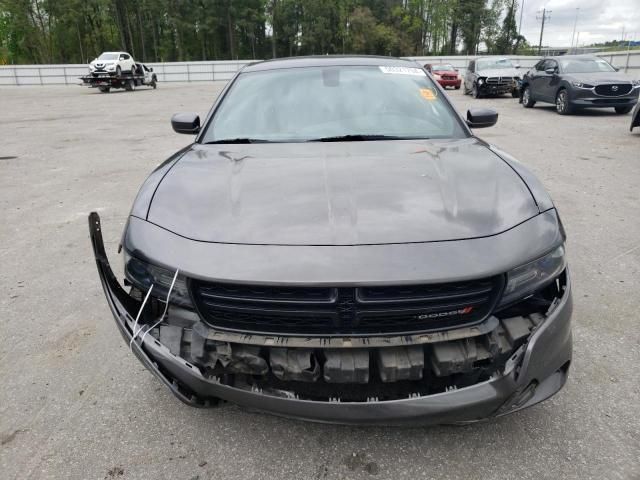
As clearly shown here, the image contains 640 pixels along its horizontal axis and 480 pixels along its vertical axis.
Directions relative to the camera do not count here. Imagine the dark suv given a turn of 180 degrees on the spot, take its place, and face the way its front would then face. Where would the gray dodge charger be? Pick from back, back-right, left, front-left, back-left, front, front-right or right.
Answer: back-left

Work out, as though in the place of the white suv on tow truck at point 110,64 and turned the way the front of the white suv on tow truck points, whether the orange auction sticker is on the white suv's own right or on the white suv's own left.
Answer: on the white suv's own left

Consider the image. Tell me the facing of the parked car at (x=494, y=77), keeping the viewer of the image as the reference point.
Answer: facing the viewer

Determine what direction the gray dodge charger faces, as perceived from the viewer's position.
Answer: facing the viewer

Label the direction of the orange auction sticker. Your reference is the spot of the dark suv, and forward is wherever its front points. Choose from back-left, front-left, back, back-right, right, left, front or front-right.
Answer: front-right

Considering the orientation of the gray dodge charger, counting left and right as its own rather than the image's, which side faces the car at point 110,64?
back

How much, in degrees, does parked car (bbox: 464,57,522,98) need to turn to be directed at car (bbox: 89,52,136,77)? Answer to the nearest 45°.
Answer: approximately 90° to its right

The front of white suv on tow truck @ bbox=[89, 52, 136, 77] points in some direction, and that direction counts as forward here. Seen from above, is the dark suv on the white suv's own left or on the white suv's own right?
on the white suv's own left

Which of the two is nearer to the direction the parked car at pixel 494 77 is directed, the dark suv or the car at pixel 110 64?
the dark suv

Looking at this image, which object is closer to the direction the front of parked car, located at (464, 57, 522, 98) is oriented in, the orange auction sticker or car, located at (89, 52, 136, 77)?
the orange auction sticker

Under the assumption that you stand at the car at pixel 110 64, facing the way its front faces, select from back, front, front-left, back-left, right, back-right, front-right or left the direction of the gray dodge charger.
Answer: front-left

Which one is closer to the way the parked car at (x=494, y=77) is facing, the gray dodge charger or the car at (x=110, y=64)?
the gray dodge charger

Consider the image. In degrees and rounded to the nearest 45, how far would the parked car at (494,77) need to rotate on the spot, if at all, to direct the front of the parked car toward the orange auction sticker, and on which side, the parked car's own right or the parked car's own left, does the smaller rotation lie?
0° — it already faces it

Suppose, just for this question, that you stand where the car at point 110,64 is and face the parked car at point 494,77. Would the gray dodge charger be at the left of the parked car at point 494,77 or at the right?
right

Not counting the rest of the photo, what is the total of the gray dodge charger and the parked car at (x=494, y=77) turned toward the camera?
2
